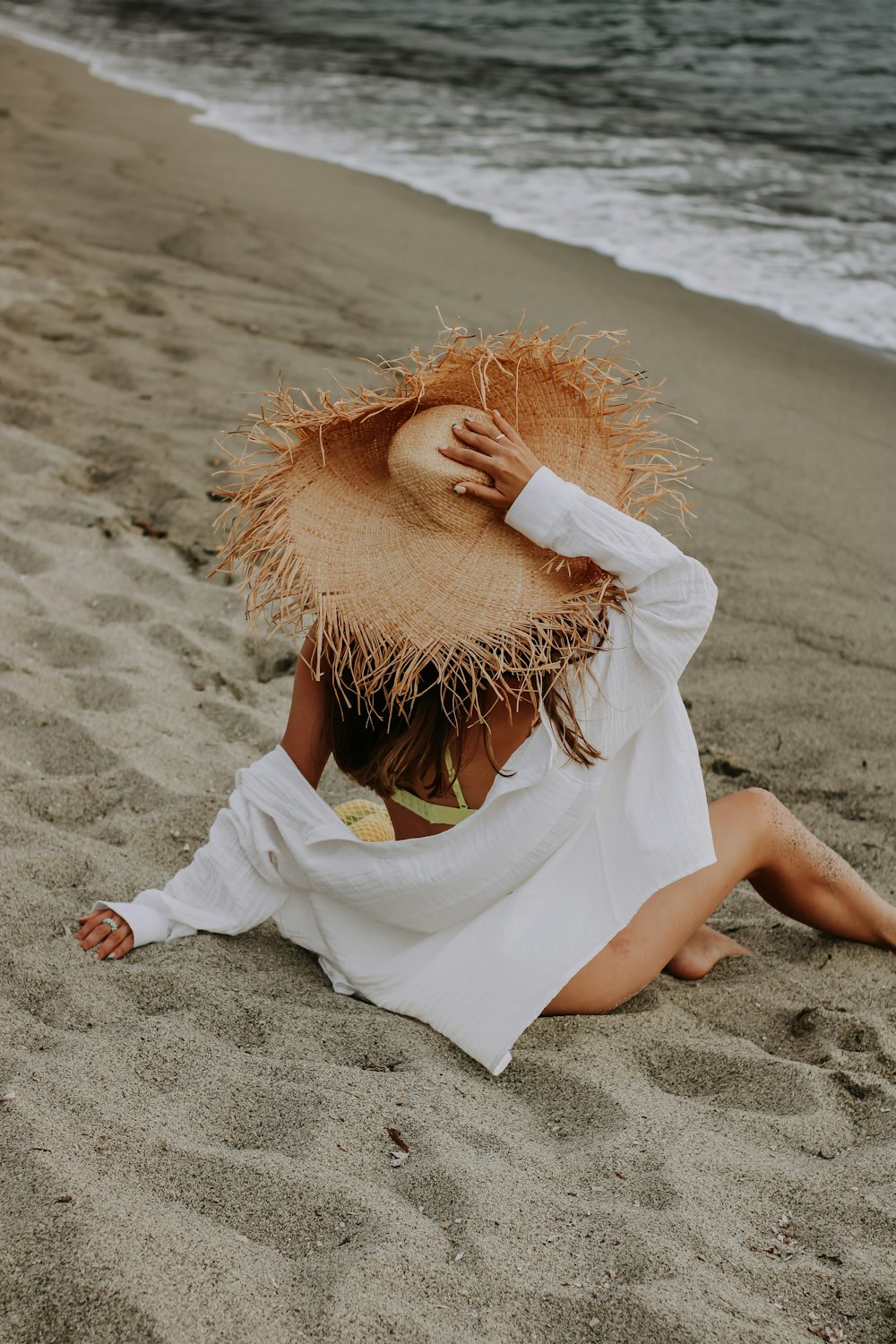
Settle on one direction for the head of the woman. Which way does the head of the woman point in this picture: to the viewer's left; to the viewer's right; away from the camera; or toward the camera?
away from the camera

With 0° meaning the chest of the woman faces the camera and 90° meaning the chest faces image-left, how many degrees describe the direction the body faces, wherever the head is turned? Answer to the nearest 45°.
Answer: approximately 225°
